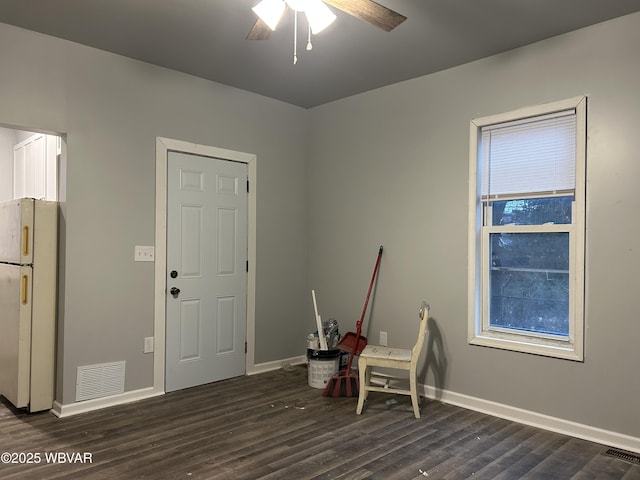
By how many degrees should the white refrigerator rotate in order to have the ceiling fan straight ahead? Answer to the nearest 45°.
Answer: approximately 90° to its left

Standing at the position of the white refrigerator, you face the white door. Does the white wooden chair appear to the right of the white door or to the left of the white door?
right

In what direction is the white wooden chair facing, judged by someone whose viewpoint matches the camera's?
facing to the left of the viewer
